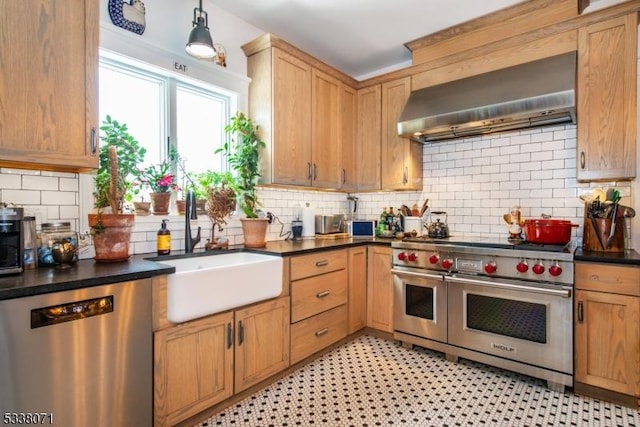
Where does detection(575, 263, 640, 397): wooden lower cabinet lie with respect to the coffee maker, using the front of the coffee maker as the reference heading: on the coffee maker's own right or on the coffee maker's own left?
on the coffee maker's own left

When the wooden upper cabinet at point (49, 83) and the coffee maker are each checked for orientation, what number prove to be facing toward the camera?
2

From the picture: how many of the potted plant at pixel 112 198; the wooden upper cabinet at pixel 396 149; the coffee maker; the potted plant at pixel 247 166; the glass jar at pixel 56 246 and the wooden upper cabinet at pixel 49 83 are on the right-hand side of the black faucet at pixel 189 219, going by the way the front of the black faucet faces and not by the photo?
4

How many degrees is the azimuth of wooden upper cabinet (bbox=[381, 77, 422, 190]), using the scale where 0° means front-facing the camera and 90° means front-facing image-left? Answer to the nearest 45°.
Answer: approximately 45°

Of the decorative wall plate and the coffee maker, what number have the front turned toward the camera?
2
